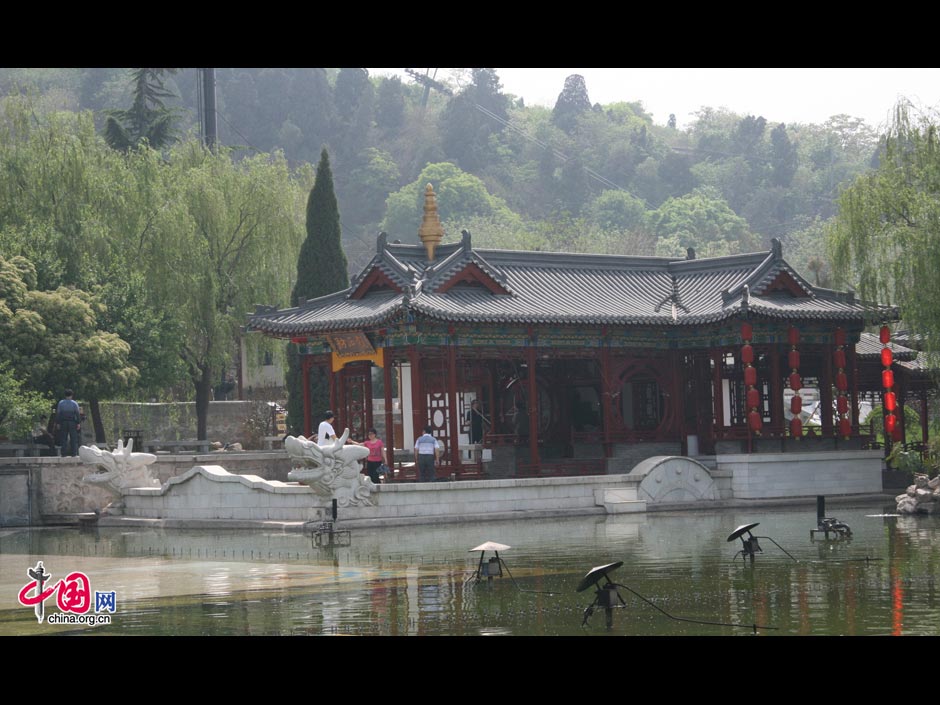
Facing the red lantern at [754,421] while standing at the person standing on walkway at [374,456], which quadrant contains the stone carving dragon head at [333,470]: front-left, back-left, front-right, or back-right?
back-right

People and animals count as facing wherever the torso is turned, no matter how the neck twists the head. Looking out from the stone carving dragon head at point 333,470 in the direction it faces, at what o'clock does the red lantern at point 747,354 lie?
The red lantern is roughly at 5 o'clock from the stone carving dragon head.

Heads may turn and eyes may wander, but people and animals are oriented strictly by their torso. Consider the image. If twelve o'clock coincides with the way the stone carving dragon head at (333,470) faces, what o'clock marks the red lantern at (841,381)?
The red lantern is roughly at 5 o'clock from the stone carving dragon head.

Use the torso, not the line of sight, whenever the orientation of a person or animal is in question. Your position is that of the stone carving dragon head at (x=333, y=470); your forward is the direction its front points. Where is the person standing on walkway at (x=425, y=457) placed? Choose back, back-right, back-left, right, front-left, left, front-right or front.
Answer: back-right

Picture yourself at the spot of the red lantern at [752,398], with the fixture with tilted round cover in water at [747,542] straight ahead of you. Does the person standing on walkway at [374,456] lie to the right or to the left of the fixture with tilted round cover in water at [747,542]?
right

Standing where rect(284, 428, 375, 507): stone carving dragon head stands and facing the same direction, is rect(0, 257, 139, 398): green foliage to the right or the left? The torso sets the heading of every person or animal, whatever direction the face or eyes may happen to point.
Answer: on its right

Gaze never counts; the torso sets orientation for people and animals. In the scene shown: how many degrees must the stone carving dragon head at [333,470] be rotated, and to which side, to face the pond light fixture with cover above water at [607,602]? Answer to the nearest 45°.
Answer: approximately 90° to its left

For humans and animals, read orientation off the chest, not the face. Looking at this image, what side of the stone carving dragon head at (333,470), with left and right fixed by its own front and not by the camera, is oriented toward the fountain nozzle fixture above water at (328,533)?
left

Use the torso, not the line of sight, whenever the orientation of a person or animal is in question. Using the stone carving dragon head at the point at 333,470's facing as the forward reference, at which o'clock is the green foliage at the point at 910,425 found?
The green foliage is roughly at 5 o'clock from the stone carving dragon head.

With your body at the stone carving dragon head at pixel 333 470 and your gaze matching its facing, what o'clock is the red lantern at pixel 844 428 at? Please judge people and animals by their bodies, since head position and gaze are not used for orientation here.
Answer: The red lantern is roughly at 5 o'clock from the stone carving dragon head.

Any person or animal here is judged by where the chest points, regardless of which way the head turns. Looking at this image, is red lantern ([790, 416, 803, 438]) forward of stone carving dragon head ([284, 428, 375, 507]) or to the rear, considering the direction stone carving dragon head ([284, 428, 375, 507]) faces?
to the rear

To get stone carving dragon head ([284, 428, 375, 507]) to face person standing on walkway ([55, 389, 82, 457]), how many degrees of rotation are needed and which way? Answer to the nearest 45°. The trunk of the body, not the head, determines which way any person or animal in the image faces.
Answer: approximately 45° to its right

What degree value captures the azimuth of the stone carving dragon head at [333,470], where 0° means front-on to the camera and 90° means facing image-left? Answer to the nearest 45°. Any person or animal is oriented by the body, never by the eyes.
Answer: approximately 90°

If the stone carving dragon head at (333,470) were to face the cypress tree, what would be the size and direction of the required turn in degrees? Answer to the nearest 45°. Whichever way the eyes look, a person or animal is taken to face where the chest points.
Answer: approximately 90° to its right

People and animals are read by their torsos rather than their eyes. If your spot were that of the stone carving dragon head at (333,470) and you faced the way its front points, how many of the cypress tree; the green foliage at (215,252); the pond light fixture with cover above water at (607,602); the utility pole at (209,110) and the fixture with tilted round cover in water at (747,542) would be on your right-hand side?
3
